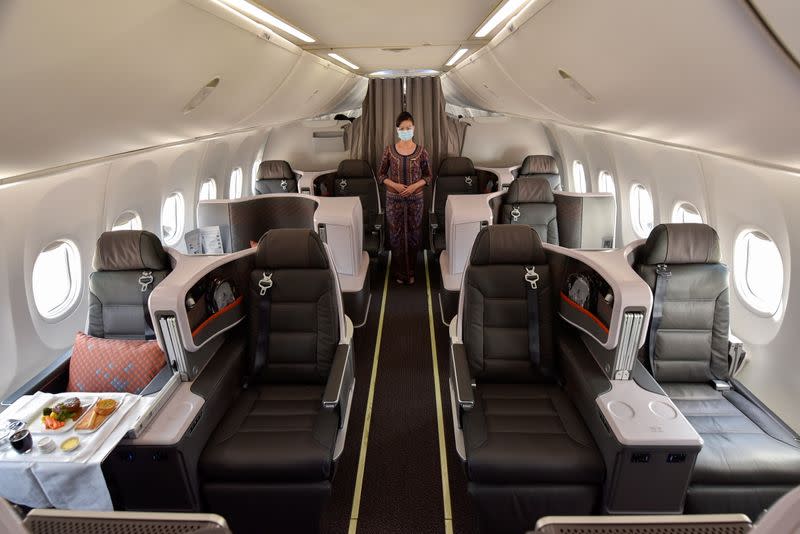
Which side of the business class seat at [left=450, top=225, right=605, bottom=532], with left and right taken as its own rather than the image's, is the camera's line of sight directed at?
front

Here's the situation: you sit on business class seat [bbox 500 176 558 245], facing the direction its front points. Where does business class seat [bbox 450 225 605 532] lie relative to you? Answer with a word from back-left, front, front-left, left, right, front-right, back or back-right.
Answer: front

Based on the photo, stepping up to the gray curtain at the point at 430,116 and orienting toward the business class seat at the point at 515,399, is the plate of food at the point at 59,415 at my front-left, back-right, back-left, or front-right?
front-right

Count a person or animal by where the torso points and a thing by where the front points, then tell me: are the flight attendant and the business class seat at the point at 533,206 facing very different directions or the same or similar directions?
same or similar directions

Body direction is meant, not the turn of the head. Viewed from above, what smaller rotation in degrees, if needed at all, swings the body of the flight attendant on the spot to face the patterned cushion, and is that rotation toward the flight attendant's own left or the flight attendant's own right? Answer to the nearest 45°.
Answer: approximately 45° to the flight attendant's own right

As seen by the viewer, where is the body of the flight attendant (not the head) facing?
toward the camera

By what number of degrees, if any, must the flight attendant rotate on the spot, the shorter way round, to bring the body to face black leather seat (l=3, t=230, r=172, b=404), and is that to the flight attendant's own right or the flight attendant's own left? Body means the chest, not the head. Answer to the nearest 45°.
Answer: approximately 45° to the flight attendant's own right

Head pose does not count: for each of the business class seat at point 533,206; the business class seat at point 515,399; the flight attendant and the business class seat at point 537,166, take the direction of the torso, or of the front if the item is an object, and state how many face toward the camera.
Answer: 4

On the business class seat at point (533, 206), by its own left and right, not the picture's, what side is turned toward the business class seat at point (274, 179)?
right

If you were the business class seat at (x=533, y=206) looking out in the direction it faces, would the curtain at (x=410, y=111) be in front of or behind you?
behind

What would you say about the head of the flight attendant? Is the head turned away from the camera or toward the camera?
toward the camera

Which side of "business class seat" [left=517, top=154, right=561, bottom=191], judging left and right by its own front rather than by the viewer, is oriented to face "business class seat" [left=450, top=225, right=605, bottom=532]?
front

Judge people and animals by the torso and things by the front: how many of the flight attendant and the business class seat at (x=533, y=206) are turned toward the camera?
2

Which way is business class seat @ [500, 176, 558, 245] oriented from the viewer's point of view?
toward the camera

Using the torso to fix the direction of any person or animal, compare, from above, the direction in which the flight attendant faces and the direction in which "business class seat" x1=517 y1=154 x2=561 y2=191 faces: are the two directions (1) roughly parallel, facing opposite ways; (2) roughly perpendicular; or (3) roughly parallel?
roughly parallel

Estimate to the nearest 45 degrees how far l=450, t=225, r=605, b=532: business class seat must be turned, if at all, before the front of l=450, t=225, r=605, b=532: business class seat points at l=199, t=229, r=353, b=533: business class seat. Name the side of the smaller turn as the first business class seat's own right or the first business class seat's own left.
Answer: approximately 90° to the first business class seat's own right

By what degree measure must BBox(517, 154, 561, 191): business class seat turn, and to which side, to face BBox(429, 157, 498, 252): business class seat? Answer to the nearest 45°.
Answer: approximately 45° to its right
